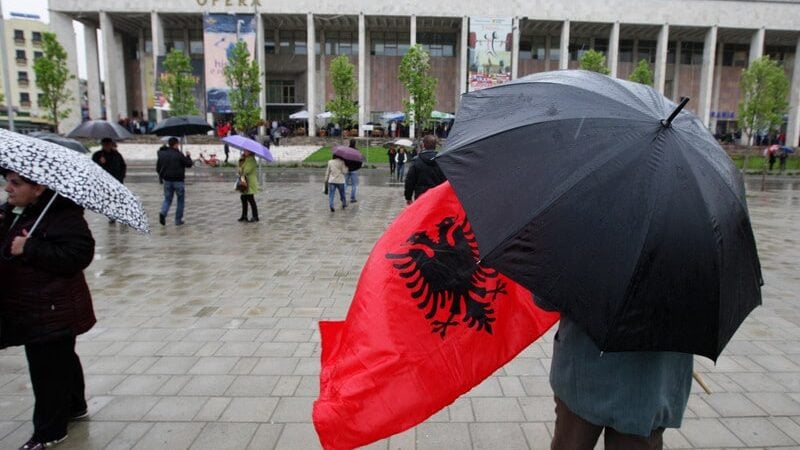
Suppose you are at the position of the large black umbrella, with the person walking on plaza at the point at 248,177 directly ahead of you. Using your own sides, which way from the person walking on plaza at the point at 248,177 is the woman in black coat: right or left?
left

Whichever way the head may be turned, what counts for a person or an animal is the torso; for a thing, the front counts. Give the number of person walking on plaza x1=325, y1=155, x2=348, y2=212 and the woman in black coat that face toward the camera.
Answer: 0

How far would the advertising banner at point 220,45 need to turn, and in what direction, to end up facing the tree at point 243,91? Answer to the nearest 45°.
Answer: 0° — it already faces it

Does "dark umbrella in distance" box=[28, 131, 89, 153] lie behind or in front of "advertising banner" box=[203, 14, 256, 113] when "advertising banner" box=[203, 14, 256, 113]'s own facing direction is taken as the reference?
in front

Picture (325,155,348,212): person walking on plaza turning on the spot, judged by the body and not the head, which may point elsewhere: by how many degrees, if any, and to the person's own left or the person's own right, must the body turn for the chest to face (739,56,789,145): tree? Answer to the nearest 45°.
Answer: approximately 45° to the person's own right
